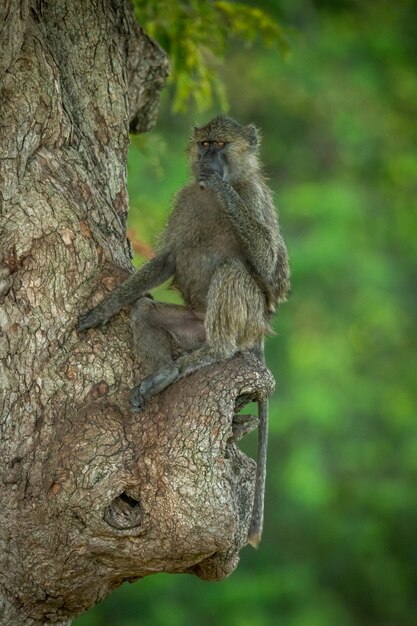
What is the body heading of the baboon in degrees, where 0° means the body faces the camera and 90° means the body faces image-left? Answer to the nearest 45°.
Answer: approximately 45°
